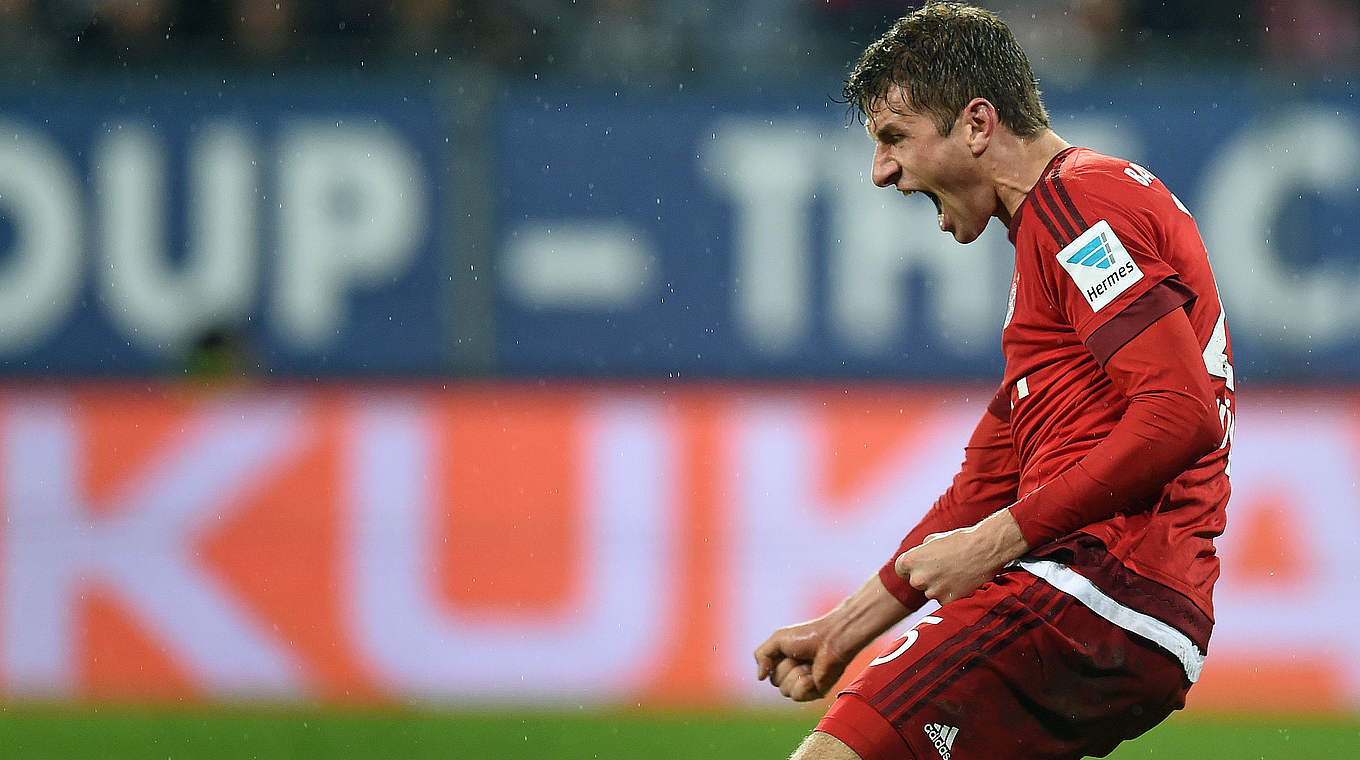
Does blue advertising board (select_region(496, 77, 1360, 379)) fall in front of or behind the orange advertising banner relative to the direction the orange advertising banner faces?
behind

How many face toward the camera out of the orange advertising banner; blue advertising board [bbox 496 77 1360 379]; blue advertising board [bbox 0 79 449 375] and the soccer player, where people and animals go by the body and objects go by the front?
3

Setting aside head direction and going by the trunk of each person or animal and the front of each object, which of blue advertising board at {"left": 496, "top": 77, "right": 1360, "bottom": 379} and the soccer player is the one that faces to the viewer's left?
the soccer player

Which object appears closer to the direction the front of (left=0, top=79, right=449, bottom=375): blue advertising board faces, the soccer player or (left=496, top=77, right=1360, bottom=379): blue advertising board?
the soccer player

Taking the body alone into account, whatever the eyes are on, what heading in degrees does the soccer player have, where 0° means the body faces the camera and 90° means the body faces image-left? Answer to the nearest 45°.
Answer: approximately 90°

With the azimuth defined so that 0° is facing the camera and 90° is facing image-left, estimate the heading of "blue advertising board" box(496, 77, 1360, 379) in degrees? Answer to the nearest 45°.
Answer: approximately 0°

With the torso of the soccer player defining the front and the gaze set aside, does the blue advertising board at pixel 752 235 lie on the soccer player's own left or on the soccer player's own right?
on the soccer player's own right

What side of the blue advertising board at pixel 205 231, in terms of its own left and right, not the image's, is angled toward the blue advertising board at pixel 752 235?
left
